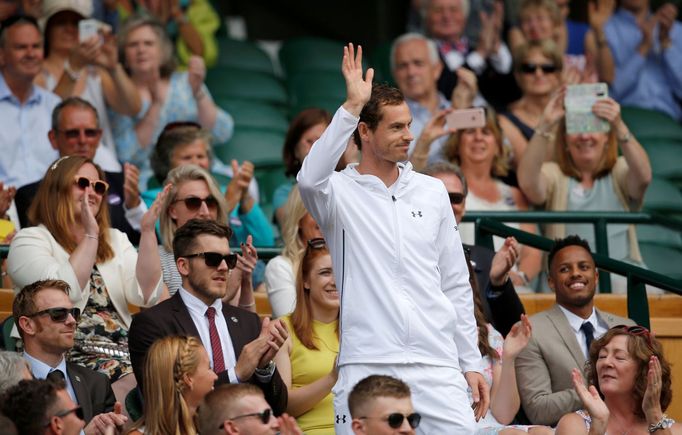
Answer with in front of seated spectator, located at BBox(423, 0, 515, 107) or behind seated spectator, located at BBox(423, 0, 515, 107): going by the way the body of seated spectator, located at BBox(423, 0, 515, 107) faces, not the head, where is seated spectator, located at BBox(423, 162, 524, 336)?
in front

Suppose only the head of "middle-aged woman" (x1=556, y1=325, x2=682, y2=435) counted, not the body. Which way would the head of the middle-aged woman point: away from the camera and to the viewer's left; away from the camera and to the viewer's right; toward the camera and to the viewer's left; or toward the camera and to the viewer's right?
toward the camera and to the viewer's left

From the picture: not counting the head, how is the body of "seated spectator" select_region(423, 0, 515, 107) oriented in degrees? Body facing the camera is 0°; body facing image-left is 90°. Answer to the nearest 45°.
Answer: approximately 0°

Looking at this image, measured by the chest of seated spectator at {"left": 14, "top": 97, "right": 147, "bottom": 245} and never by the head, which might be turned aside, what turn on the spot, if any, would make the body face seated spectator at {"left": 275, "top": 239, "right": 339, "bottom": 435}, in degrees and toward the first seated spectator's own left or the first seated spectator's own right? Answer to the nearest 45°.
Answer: approximately 45° to the first seated spectator's own left

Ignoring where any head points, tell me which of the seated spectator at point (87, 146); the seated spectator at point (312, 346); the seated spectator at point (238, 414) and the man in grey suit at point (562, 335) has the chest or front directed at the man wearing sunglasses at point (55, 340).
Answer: the seated spectator at point (87, 146)

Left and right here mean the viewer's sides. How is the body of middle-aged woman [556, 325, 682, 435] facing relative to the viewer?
facing the viewer and to the left of the viewer

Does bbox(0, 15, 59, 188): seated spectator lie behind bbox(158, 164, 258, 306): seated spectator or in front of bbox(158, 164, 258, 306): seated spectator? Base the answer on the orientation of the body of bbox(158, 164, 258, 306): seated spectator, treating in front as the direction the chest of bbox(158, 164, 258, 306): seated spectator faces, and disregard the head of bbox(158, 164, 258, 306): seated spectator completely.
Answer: behind

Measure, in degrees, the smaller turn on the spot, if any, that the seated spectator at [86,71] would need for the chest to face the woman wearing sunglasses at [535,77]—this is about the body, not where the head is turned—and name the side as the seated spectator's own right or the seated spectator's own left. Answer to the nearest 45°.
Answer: approximately 45° to the seated spectator's own left

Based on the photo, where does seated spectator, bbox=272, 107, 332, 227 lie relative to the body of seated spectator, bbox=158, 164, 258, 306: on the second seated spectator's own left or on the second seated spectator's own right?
on the second seated spectator's own left

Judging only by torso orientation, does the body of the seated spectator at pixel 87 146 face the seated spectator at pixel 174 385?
yes

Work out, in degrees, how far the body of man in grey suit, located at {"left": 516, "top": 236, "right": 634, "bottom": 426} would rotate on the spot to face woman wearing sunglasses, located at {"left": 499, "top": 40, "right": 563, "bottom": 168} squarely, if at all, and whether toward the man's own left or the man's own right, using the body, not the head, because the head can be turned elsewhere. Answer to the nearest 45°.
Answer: approximately 135° to the man's own left

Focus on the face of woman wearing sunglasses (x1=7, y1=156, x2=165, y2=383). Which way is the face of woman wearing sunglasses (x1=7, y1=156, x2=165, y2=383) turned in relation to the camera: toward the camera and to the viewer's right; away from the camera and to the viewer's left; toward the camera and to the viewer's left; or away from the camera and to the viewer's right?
toward the camera and to the viewer's right
